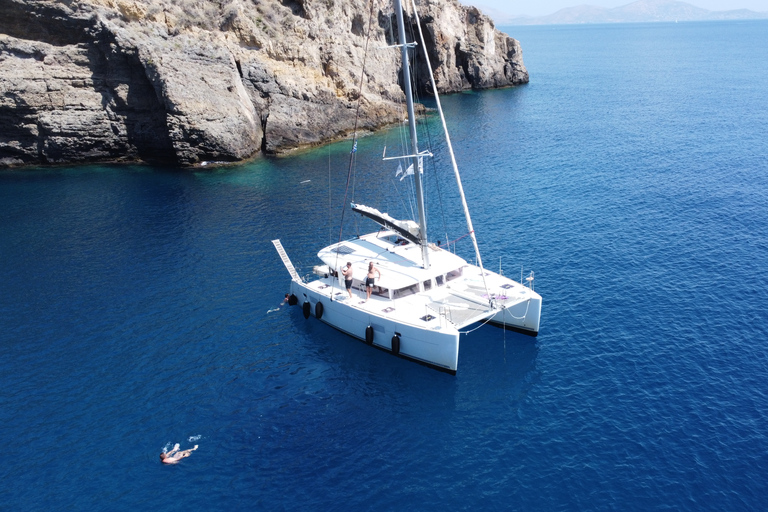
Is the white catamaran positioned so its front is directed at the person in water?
no
